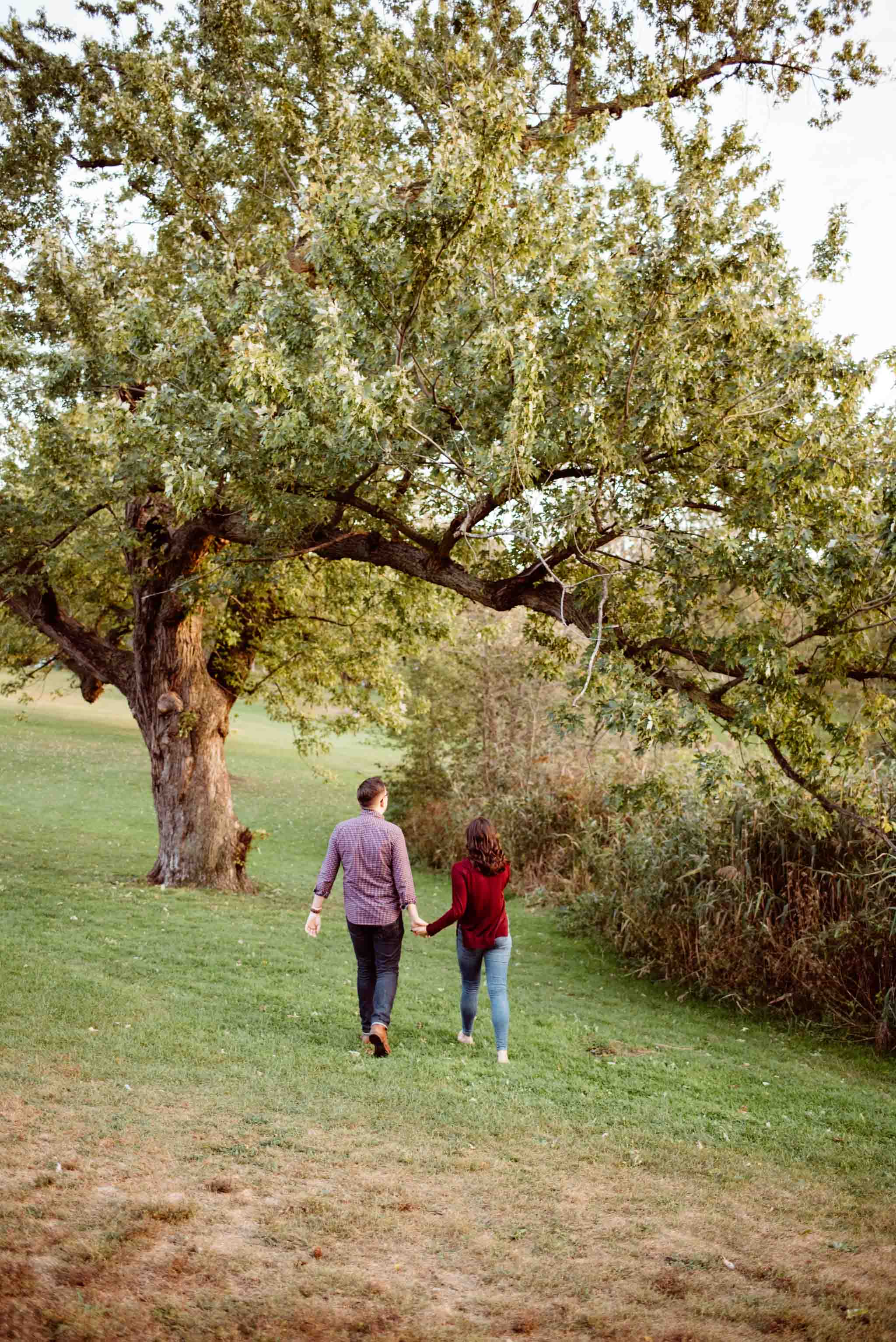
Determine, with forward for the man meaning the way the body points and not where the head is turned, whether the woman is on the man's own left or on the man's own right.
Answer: on the man's own right

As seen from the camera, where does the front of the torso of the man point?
away from the camera

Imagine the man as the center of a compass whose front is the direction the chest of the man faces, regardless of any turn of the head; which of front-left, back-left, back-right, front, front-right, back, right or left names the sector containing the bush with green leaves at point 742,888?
front-right

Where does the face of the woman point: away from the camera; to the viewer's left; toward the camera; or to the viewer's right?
away from the camera
